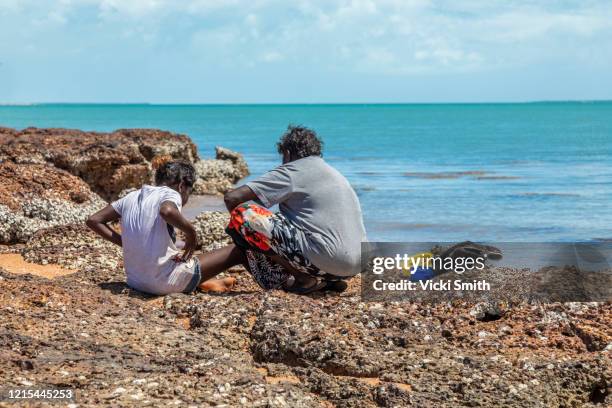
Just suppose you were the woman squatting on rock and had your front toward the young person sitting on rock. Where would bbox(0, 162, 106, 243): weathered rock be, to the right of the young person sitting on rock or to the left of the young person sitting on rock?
right

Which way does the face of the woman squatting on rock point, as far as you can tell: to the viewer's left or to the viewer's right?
to the viewer's left

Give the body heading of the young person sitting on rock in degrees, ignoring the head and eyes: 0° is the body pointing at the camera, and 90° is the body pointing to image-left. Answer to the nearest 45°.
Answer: approximately 225°

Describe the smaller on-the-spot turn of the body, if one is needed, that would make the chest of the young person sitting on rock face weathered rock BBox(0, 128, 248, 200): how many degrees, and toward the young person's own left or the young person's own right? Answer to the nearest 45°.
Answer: approximately 45° to the young person's own left

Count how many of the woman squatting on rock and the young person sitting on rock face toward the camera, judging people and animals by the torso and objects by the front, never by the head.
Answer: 0

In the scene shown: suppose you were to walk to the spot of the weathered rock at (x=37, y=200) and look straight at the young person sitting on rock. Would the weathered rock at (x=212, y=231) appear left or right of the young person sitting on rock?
left

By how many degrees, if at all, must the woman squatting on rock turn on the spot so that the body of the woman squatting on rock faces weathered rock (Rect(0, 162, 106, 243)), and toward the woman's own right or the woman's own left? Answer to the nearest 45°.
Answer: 0° — they already face it

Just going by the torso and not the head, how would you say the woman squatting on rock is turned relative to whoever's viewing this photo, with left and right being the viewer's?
facing away from the viewer and to the left of the viewer

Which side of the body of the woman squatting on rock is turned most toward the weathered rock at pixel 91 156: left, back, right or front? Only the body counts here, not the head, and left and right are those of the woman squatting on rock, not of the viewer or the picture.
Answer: front

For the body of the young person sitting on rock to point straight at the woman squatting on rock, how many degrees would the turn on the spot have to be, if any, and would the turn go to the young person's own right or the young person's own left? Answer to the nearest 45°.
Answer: approximately 45° to the young person's own right

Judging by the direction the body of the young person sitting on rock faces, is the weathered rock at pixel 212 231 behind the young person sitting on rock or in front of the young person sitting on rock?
in front
